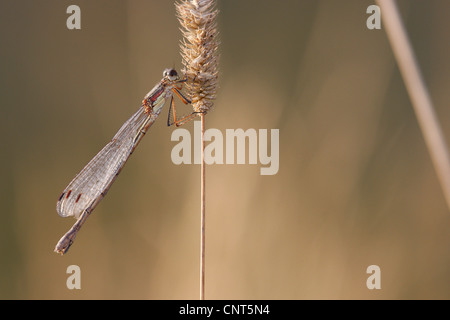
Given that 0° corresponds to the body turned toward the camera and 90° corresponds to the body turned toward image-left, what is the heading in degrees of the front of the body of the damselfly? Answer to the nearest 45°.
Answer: approximately 270°

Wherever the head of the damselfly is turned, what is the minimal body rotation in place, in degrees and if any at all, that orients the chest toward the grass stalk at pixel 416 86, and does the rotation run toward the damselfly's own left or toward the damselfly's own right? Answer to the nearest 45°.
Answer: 0° — it already faces it
